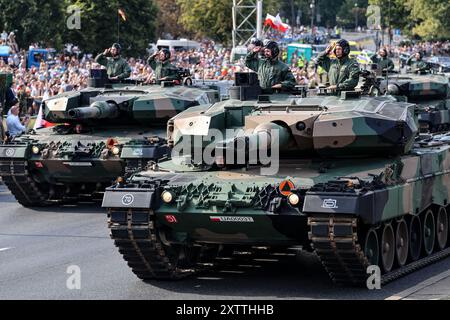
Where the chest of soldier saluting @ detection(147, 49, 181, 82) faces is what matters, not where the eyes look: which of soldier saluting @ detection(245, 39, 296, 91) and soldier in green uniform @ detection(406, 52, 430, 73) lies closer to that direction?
the soldier saluting

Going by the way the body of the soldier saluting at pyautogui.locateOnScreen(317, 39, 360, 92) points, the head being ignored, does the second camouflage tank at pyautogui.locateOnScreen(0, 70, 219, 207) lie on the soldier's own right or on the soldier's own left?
on the soldier's own right

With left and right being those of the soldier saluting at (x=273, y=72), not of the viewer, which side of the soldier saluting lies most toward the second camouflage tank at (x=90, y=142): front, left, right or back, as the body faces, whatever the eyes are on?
right

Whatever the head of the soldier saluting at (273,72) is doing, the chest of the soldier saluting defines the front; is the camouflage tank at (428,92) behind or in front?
behind

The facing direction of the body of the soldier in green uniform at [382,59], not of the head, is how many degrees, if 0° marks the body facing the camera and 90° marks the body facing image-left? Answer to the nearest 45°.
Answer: approximately 45°

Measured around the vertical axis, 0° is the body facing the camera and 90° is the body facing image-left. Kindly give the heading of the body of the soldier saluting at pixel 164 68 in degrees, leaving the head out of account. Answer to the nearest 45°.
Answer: approximately 45°

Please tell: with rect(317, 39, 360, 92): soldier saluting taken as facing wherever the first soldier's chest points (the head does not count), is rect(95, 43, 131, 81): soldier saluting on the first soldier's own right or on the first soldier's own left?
on the first soldier's own right
